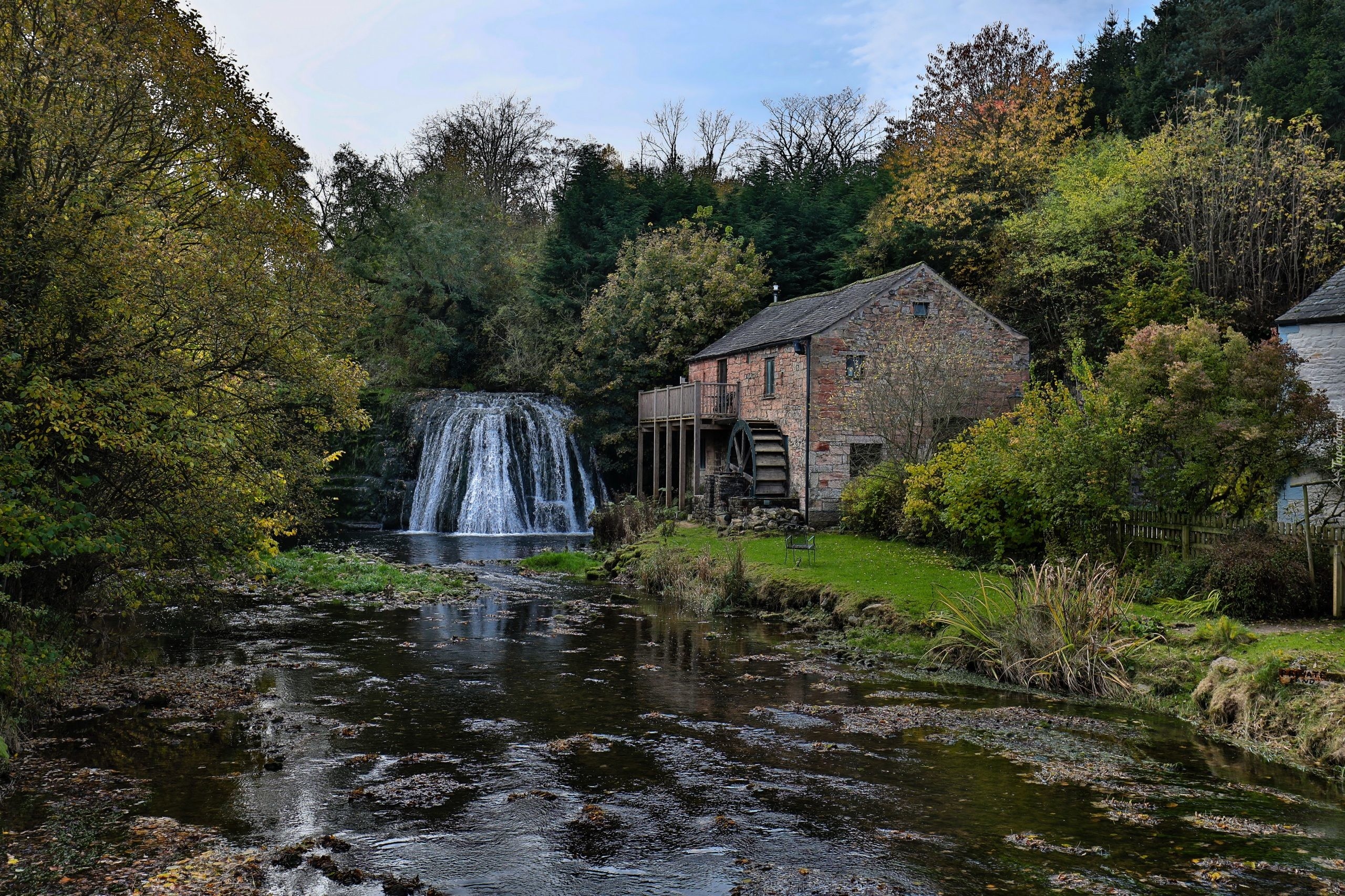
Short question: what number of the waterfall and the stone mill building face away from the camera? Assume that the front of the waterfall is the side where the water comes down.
0

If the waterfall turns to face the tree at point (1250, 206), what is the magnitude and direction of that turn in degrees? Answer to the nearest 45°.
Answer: approximately 45° to its left

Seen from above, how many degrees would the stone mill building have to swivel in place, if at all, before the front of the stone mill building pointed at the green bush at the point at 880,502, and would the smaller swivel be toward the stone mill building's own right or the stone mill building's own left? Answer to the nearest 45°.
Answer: approximately 45° to the stone mill building's own left

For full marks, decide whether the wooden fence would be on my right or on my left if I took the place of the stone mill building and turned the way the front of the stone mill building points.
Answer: on my left

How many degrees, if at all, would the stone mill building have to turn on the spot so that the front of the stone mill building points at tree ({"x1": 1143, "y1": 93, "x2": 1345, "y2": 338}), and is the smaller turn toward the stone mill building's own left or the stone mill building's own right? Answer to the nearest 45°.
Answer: approximately 135° to the stone mill building's own left

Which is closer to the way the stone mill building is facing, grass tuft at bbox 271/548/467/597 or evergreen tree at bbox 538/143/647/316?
the grass tuft

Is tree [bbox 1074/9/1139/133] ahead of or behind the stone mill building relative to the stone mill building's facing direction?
behind

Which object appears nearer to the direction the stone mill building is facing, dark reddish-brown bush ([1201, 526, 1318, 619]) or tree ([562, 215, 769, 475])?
the dark reddish-brown bush

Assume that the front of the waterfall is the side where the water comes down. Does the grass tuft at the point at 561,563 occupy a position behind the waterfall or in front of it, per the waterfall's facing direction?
in front

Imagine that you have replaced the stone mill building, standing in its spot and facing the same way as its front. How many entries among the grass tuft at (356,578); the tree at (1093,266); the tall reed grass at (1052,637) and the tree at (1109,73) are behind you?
2
